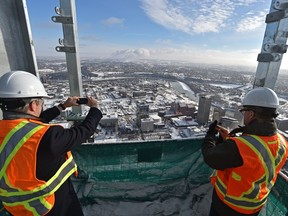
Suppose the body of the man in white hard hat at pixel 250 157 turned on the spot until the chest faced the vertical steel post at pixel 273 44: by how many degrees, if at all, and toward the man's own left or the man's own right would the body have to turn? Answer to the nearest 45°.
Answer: approximately 45° to the man's own right

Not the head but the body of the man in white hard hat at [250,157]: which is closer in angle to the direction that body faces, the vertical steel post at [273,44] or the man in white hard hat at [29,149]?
the vertical steel post

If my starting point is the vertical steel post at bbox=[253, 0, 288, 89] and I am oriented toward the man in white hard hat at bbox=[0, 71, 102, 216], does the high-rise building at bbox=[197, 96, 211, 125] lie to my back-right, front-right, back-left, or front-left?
back-right

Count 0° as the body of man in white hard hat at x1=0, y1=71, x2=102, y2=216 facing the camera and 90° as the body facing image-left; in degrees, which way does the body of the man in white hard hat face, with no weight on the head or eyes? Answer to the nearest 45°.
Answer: approximately 225°

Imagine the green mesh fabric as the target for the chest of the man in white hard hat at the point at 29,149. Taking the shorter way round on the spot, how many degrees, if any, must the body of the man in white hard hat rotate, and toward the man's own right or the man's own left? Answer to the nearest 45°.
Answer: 0° — they already face it

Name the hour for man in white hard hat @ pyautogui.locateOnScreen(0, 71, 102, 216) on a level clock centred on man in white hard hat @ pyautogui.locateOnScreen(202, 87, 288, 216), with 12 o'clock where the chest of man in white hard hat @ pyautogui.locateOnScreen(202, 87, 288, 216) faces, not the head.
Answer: man in white hard hat @ pyautogui.locateOnScreen(0, 71, 102, 216) is roughly at 9 o'clock from man in white hard hat @ pyautogui.locateOnScreen(202, 87, 288, 216).

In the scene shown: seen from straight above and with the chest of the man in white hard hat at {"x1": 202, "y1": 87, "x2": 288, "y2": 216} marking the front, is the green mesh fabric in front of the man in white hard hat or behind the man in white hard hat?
in front

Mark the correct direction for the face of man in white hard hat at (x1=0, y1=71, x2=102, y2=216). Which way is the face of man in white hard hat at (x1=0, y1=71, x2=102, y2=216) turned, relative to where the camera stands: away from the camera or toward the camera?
away from the camera

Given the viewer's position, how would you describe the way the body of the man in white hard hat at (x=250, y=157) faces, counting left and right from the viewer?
facing away from the viewer and to the left of the viewer

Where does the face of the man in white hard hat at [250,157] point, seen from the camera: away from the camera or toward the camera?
away from the camera

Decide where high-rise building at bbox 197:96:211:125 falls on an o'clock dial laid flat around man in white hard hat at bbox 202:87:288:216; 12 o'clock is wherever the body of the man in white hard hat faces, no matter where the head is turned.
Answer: The high-rise building is roughly at 1 o'clock from the man in white hard hat.

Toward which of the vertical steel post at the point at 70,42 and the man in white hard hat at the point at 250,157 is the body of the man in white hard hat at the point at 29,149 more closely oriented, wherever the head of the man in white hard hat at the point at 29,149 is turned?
the vertical steel post
